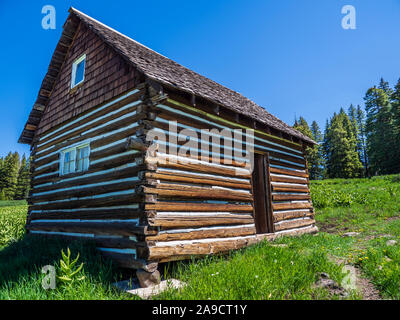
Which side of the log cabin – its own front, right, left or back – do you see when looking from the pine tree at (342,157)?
left

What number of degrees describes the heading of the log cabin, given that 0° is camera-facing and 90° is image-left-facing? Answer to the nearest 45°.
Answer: approximately 315°

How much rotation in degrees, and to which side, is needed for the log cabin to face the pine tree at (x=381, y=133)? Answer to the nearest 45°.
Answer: approximately 90° to its left
